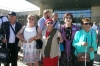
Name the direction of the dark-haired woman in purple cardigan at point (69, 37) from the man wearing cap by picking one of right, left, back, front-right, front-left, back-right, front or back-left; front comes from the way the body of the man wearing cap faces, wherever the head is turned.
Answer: front-left

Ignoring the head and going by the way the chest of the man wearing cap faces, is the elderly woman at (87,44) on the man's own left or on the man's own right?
on the man's own left

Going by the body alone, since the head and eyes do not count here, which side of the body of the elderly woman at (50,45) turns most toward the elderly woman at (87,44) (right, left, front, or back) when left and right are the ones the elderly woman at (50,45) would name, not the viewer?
left

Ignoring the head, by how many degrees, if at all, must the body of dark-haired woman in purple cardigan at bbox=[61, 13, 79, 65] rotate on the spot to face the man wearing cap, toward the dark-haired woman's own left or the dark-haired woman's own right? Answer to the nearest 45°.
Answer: approximately 90° to the dark-haired woman's own right

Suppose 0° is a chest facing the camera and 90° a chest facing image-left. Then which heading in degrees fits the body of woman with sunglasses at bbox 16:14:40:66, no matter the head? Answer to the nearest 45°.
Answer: approximately 0°

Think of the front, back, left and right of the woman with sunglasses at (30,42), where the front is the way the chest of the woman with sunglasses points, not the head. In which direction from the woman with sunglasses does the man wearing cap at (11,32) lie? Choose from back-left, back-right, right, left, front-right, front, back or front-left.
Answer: back-right
